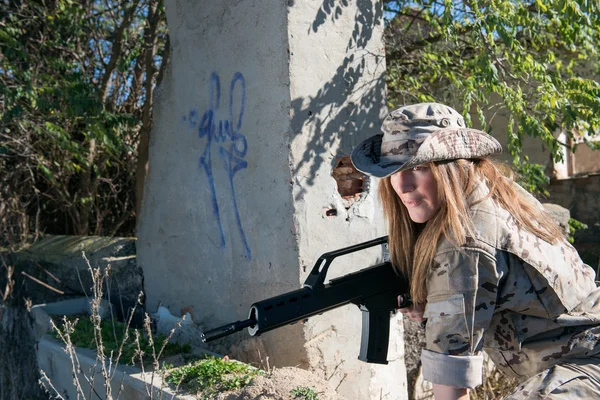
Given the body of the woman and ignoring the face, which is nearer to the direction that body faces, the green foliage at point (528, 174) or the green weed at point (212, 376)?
the green weed

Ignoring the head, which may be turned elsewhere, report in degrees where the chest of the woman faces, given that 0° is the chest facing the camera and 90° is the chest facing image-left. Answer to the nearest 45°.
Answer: approximately 90°

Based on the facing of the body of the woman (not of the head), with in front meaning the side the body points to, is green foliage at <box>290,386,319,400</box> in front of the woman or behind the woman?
in front

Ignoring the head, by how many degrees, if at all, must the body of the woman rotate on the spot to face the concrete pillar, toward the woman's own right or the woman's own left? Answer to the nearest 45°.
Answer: approximately 45° to the woman's own right

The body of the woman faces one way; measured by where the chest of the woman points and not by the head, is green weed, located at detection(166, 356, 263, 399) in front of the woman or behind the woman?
in front

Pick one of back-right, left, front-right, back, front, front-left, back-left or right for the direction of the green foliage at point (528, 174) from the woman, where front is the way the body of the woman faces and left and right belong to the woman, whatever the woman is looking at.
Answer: right

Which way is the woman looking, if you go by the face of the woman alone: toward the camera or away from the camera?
toward the camera
